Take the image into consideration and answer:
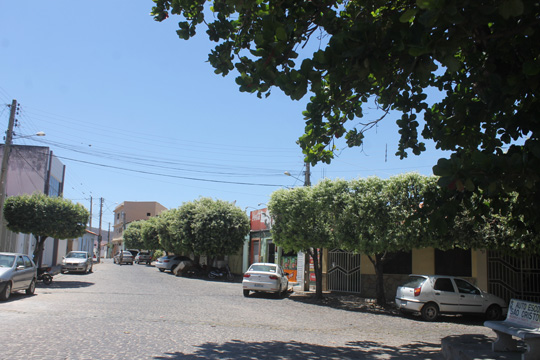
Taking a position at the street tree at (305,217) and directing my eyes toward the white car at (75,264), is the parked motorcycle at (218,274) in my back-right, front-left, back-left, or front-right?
front-right

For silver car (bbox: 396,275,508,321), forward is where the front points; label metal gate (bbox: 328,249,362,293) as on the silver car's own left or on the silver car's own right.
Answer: on the silver car's own left

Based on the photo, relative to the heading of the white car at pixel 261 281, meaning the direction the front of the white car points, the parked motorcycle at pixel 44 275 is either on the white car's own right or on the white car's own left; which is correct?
on the white car's own left

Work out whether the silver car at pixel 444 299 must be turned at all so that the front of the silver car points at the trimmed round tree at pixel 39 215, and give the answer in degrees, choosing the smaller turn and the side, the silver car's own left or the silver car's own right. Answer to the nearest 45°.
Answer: approximately 135° to the silver car's own left

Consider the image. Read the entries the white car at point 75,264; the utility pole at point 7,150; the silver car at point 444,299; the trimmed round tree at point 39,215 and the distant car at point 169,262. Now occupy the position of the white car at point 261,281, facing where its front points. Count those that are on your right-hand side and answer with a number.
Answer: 1

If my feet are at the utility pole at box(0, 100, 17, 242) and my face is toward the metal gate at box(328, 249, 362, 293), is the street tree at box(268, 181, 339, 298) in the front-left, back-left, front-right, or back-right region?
front-right

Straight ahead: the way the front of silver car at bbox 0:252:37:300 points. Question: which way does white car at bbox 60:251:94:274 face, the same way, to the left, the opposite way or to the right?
the same way
